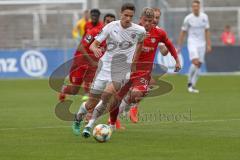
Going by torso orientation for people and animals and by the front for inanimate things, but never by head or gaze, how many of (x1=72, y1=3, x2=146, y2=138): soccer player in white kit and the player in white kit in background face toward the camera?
2

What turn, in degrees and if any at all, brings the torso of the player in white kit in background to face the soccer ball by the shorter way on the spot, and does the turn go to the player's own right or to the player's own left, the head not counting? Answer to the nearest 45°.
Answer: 0° — they already face it

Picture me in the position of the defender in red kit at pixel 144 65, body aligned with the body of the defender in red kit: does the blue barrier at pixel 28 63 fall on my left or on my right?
on my right

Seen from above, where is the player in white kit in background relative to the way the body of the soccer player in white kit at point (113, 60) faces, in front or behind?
behind

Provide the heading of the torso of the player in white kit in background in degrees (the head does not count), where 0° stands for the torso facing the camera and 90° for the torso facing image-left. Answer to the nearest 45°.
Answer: approximately 0°

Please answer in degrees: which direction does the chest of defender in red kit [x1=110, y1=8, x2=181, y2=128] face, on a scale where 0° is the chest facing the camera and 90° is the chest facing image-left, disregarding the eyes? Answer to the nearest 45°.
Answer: approximately 45°
